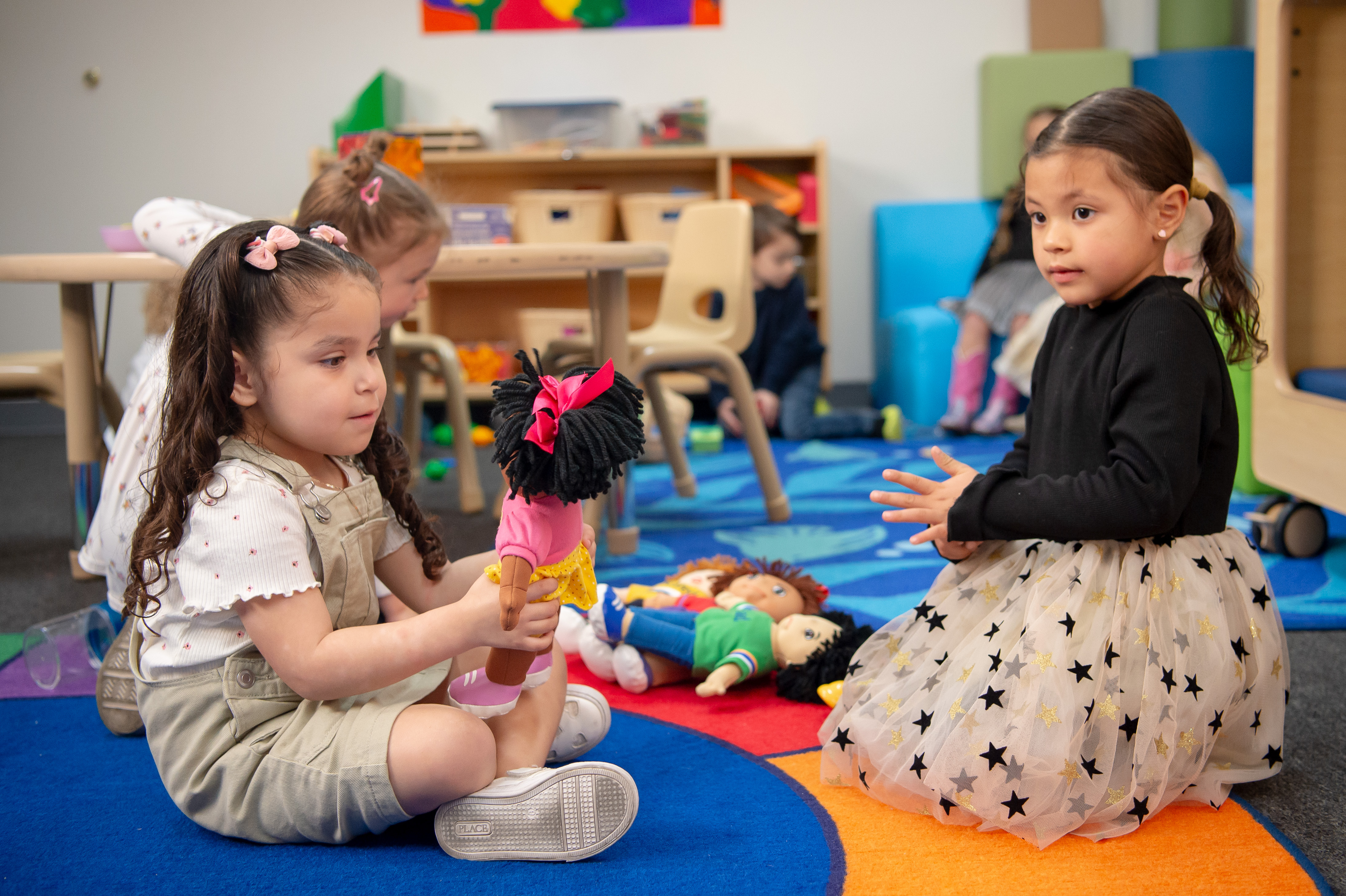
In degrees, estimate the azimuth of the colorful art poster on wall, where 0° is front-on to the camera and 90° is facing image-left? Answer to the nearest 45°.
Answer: approximately 0°

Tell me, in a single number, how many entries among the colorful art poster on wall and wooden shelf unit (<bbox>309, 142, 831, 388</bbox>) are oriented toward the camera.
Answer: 2

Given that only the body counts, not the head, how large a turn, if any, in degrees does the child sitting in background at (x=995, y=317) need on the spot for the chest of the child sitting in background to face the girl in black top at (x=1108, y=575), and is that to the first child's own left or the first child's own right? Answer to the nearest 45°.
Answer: approximately 45° to the first child's own left

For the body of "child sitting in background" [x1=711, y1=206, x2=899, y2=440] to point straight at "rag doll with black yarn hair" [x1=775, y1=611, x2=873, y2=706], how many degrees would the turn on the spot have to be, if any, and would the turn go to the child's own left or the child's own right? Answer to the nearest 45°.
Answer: approximately 45° to the child's own left
